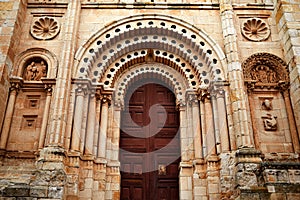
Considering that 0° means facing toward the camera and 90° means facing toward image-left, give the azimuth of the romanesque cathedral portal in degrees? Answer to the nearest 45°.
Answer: approximately 0°
